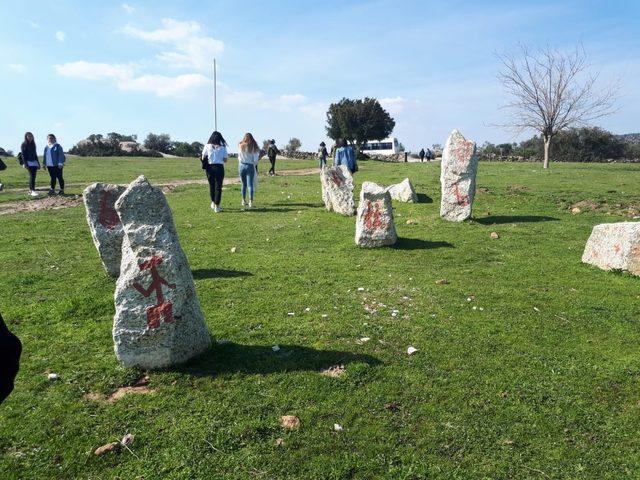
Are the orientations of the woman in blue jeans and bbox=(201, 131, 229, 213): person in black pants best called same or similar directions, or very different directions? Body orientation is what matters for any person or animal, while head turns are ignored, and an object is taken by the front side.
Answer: same or similar directions

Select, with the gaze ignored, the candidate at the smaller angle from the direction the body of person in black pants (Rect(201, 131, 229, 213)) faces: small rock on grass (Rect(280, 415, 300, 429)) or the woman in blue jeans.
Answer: the woman in blue jeans

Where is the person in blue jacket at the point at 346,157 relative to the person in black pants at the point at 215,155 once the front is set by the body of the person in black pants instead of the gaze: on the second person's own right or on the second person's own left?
on the second person's own right

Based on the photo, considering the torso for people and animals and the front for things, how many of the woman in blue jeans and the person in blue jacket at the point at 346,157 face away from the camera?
2

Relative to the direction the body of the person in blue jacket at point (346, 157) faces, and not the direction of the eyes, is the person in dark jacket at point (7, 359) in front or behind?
behind

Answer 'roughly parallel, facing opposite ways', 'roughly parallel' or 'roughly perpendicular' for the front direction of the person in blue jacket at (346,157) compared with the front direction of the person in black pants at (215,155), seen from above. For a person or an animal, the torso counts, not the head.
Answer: roughly parallel

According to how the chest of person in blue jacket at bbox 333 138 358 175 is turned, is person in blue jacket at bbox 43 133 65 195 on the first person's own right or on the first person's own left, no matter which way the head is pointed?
on the first person's own left

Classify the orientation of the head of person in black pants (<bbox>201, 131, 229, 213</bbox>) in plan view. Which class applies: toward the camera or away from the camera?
away from the camera

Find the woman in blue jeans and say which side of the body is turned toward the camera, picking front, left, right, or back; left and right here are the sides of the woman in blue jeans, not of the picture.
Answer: back

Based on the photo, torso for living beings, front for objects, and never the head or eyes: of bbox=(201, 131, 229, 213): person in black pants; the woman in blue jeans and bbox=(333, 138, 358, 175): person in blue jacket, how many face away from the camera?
3

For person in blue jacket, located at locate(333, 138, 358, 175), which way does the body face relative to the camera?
away from the camera

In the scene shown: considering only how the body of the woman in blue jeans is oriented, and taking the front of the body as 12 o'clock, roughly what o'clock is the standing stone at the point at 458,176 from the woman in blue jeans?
The standing stone is roughly at 4 o'clock from the woman in blue jeans.

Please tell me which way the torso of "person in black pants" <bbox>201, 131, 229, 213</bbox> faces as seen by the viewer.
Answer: away from the camera

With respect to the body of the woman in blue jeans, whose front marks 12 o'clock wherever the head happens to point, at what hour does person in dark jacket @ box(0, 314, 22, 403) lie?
The person in dark jacket is roughly at 6 o'clock from the woman in blue jeans.

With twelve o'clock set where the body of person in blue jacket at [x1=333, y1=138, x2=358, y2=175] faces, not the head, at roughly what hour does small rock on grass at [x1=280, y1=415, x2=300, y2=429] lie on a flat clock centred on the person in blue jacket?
The small rock on grass is roughly at 6 o'clock from the person in blue jacket.

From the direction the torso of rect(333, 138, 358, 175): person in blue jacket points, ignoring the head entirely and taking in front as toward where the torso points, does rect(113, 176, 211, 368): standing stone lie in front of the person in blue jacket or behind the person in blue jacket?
behind

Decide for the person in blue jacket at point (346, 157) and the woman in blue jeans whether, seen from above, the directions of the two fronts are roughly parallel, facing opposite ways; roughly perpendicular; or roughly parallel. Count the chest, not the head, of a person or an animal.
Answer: roughly parallel
